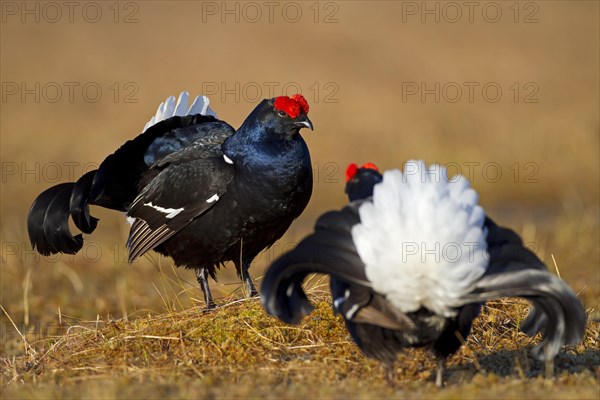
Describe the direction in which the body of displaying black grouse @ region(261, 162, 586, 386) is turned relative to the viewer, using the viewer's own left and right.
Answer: facing away from the viewer and to the left of the viewer

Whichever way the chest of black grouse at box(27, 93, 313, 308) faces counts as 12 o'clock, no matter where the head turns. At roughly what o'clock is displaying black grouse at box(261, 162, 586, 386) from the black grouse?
The displaying black grouse is roughly at 1 o'clock from the black grouse.

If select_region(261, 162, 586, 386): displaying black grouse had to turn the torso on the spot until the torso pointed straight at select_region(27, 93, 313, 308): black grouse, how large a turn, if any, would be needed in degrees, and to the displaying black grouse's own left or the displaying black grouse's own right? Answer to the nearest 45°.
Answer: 0° — it already faces it

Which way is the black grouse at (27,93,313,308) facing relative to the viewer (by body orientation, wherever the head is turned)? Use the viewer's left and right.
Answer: facing the viewer and to the right of the viewer

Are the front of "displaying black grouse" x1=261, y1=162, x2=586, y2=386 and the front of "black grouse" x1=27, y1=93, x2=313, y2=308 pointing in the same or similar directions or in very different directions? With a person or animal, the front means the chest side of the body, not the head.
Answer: very different directions
